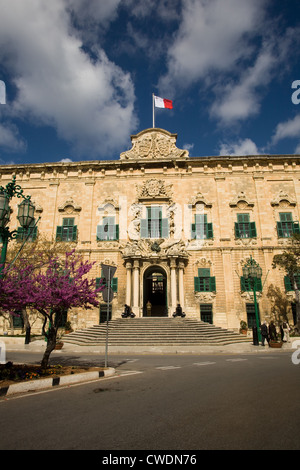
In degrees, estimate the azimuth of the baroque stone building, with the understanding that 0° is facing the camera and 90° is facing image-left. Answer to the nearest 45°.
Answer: approximately 0°

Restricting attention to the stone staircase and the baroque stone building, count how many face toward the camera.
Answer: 2

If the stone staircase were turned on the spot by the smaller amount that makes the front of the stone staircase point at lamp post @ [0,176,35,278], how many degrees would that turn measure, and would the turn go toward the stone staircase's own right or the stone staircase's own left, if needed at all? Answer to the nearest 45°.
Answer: approximately 45° to the stone staircase's own right

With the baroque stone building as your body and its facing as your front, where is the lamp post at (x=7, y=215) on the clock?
The lamp post is roughly at 1 o'clock from the baroque stone building.

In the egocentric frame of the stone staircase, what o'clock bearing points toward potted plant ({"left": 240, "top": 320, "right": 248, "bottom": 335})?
The potted plant is roughly at 8 o'clock from the stone staircase.

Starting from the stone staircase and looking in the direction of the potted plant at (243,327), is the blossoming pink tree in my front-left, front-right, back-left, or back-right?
back-right
